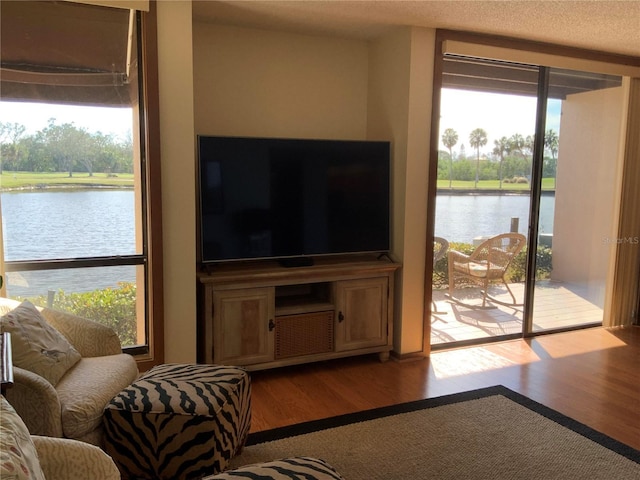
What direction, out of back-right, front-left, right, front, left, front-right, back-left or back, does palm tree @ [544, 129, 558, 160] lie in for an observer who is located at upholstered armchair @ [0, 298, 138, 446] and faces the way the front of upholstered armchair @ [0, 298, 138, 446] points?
front-left

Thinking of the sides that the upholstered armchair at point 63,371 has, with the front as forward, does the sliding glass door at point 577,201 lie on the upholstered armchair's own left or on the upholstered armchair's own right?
on the upholstered armchair's own left

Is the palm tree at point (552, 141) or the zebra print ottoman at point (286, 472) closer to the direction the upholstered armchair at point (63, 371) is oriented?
the zebra print ottoman

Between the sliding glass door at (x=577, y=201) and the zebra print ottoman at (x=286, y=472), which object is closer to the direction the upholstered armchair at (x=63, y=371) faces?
the zebra print ottoman

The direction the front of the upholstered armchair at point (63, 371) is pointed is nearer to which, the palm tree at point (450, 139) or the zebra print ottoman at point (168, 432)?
the zebra print ottoman

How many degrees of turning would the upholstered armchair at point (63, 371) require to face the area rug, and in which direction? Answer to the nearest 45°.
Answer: approximately 45° to its left

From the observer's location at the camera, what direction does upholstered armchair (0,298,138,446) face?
facing the viewer and to the right of the viewer

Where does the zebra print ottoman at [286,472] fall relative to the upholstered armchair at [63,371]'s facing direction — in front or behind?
in front

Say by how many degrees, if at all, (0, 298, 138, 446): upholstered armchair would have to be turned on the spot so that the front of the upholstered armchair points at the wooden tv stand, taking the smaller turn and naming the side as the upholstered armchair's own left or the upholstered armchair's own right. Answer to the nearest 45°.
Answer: approximately 90° to the upholstered armchair's own left
